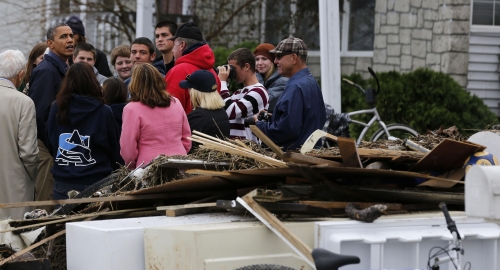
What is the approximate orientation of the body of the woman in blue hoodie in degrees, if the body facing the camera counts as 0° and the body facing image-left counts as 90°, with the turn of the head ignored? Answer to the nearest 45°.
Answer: approximately 180°

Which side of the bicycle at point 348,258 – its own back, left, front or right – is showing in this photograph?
right

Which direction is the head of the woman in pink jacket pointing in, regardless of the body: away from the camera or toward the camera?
away from the camera

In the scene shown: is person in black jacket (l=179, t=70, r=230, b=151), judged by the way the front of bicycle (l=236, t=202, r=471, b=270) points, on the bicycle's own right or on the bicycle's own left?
on the bicycle's own left

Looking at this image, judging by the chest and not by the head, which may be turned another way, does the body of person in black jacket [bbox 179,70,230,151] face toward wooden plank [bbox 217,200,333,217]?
no

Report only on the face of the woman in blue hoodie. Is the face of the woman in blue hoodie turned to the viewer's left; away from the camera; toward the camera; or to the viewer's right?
away from the camera

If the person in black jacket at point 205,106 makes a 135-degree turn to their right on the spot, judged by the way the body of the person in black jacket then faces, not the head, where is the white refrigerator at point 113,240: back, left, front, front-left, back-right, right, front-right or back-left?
right

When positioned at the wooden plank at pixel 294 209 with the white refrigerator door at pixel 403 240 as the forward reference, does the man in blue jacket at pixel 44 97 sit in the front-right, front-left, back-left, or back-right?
back-left

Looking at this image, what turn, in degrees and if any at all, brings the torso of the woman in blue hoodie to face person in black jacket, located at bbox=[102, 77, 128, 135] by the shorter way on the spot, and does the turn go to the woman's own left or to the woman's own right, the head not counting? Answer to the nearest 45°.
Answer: approximately 45° to the woman's own right

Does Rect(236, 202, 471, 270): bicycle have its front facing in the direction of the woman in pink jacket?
no

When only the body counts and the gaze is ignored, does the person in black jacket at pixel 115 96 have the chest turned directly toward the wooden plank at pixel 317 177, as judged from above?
no

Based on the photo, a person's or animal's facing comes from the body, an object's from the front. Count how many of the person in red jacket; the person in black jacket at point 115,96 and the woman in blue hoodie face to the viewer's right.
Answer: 0

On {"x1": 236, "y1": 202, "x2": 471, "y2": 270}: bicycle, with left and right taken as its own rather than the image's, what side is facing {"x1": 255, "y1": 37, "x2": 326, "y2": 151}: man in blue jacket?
left

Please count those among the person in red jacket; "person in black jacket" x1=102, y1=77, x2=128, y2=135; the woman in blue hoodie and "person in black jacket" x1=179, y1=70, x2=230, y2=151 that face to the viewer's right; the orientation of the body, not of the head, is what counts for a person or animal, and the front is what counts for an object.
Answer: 0

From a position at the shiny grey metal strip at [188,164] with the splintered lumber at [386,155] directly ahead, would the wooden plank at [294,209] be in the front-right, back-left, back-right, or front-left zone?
front-right
